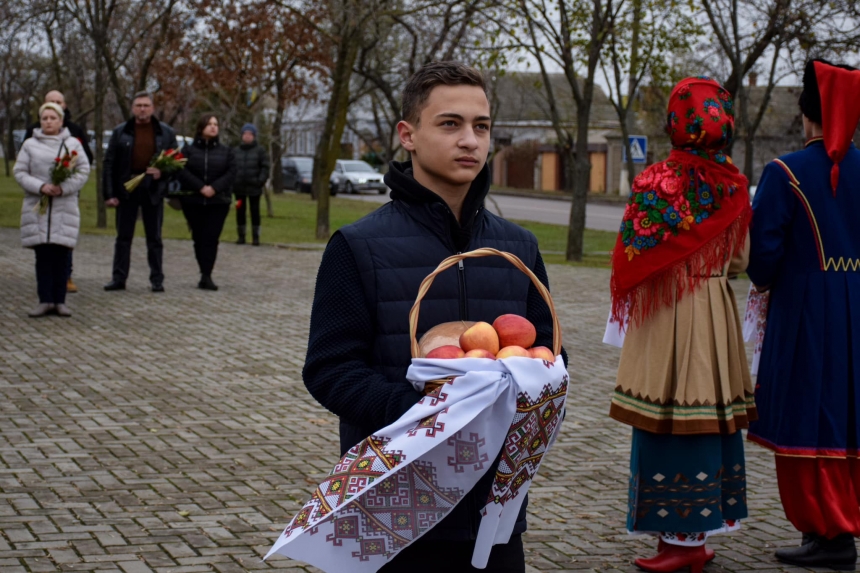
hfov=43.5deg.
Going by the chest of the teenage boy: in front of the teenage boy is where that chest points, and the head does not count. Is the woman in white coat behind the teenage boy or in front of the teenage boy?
behind

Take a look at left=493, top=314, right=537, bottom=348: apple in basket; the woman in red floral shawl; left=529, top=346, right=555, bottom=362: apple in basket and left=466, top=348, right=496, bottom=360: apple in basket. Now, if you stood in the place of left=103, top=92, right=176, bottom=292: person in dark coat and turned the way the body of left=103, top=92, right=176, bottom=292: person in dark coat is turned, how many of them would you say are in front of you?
4

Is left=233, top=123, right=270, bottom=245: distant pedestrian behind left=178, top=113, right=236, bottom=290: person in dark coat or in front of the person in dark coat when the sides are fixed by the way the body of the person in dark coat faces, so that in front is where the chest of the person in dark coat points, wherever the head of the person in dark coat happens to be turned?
behind

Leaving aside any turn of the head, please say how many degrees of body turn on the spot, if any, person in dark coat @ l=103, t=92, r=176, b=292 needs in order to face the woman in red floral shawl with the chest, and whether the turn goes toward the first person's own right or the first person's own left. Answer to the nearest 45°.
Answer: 0° — they already face them

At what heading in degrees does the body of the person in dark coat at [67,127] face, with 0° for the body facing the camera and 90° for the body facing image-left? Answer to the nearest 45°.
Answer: approximately 0°

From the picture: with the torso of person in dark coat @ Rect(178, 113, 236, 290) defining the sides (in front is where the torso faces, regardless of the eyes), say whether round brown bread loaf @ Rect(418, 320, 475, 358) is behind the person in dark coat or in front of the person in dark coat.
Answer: in front

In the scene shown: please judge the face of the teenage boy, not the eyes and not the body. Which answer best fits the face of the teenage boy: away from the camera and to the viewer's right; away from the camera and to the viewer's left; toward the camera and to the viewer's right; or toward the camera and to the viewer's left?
toward the camera and to the viewer's right

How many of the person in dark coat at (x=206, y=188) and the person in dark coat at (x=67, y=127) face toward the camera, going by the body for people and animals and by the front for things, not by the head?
2

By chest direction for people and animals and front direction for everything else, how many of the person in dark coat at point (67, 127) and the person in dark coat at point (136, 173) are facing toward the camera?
2

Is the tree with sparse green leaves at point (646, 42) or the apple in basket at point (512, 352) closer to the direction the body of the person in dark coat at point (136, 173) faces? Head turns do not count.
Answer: the apple in basket

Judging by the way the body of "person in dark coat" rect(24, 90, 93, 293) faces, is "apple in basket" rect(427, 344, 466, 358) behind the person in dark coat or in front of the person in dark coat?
in front

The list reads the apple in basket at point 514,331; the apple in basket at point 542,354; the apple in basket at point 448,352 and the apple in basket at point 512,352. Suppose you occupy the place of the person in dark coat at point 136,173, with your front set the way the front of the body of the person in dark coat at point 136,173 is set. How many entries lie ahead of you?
4

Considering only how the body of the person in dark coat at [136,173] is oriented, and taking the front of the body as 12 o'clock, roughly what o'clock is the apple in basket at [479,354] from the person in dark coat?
The apple in basket is roughly at 12 o'clock from the person in dark coat.

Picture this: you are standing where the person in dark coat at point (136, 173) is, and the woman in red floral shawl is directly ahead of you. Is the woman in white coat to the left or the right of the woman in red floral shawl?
right

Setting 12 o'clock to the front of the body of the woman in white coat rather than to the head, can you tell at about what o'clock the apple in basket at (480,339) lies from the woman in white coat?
The apple in basket is roughly at 12 o'clock from the woman in white coat.
